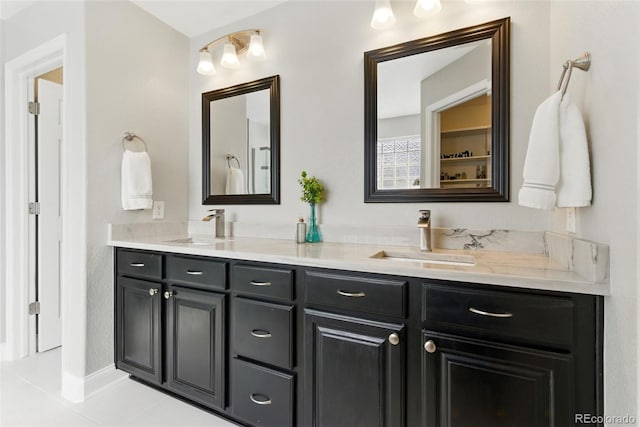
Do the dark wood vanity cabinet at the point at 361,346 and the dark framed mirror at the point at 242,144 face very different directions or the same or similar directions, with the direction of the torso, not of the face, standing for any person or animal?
same or similar directions

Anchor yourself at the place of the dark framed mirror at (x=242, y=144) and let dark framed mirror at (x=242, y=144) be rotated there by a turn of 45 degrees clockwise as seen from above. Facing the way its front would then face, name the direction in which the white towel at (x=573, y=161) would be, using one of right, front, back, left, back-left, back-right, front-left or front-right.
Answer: back-left

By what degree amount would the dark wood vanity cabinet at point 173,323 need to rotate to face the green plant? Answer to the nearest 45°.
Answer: approximately 135° to its left

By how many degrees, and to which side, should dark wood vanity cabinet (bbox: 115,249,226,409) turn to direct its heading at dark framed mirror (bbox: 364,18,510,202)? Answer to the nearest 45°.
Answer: approximately 90° to its left

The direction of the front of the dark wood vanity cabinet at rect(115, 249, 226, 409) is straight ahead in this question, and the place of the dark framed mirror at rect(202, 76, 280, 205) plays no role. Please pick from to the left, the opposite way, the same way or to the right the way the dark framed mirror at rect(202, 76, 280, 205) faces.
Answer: the same way

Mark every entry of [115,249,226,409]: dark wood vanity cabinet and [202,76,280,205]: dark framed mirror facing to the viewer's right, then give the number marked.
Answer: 0

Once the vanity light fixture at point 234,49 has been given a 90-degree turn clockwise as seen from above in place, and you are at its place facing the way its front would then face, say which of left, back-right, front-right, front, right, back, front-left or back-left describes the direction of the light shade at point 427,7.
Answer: back

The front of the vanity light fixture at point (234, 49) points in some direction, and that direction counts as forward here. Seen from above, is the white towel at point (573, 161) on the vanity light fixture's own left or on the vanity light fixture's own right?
on the vanity light fixture's own left

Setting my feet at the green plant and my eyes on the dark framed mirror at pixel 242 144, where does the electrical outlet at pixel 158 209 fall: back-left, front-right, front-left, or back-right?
front-left

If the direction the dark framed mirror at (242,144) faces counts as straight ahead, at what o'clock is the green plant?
The green plant is roughly at 9 o'clock from the dark framed mirror.

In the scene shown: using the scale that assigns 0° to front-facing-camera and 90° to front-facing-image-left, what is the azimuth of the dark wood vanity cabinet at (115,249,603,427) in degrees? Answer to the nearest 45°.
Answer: approximately 45°

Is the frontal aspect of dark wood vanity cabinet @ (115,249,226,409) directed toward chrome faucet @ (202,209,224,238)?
no

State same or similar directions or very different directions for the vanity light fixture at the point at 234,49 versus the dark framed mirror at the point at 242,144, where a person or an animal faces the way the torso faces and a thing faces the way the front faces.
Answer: same or similar directions

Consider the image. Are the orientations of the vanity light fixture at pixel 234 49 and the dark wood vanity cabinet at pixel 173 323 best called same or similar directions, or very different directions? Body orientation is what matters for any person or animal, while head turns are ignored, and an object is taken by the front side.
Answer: same or similar directions

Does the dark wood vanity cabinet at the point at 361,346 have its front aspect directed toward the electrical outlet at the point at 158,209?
no

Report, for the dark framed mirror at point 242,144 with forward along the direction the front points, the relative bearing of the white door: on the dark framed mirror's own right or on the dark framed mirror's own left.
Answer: on the dark framed mirror's own right
